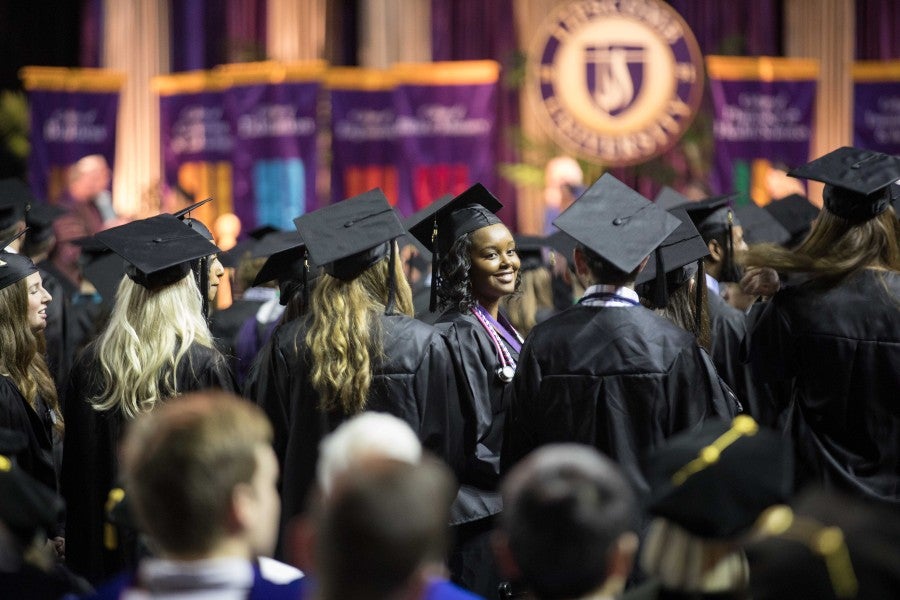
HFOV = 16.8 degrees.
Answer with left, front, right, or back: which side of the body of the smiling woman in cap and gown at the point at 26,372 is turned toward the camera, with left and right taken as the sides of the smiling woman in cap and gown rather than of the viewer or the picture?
right

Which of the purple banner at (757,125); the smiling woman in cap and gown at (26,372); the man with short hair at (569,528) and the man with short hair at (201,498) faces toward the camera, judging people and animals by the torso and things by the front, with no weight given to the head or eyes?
the purple banner

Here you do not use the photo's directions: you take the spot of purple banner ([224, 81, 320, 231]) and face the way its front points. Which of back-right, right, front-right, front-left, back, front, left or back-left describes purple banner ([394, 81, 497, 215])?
left

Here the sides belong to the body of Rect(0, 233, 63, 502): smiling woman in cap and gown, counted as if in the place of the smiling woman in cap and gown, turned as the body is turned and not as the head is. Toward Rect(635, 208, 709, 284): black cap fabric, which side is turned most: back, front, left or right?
front

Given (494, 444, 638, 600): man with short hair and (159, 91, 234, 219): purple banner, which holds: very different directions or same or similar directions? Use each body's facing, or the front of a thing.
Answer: very different directions

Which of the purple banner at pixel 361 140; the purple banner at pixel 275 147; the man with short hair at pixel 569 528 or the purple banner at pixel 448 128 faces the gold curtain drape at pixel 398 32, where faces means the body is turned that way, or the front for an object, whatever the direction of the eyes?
the man with short hair

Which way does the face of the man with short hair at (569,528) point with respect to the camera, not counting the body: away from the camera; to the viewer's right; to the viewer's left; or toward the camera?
away from the camera

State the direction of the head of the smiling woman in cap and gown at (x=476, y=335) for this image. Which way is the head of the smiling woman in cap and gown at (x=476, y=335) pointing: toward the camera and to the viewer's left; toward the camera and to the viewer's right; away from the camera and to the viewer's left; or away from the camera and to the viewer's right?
toward the camera and to the viewer's right

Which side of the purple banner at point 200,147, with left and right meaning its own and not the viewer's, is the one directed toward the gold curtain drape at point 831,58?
left

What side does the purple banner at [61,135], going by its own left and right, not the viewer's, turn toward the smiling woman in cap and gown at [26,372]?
front
